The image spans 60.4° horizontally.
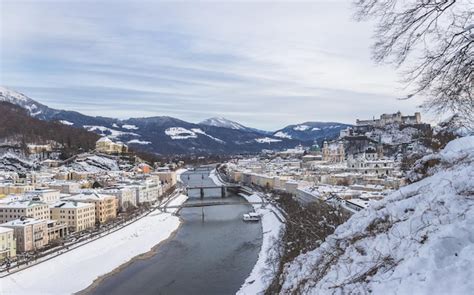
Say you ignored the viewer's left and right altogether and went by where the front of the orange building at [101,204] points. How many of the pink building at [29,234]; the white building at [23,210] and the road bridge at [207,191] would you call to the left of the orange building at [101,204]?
1

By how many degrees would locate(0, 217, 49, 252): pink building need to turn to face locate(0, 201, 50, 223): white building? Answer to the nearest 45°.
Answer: approximately 135° to its left

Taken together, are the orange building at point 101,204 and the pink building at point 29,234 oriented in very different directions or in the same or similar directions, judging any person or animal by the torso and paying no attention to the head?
same or similar directions

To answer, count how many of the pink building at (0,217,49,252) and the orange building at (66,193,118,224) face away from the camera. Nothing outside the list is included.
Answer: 0

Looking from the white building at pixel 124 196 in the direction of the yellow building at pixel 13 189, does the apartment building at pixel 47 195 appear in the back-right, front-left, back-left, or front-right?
front-left

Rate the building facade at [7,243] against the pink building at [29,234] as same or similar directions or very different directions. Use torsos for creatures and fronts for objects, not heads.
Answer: same or similar directions

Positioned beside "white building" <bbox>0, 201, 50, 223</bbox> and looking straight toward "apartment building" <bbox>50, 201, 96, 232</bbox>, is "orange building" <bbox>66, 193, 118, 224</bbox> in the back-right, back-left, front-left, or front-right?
front-left

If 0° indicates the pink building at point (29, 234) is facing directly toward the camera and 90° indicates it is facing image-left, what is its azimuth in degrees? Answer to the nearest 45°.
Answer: approximately 315°

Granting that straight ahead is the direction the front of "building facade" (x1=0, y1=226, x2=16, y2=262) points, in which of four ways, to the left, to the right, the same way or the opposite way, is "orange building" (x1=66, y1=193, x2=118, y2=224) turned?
the same way

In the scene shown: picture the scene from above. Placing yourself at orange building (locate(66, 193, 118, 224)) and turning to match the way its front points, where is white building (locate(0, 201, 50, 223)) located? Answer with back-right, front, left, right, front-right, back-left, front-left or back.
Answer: right

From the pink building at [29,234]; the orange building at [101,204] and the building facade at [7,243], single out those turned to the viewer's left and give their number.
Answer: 0

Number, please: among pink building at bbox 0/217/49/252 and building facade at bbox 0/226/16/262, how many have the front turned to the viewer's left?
0

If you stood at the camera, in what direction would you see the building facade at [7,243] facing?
facing the viewer and to the right of the viewer

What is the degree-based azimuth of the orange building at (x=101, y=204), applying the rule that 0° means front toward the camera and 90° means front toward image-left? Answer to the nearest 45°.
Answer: approximately 315°

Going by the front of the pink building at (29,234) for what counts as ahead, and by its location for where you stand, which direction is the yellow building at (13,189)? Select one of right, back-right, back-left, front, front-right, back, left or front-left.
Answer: back-left
